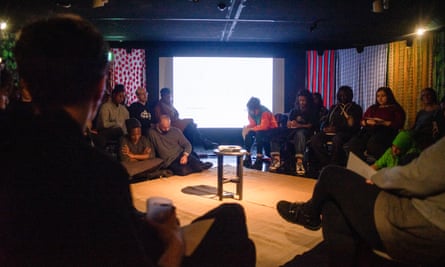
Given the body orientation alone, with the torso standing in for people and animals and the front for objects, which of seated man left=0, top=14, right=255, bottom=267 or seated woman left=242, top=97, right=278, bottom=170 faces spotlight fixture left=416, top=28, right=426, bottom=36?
the seated man

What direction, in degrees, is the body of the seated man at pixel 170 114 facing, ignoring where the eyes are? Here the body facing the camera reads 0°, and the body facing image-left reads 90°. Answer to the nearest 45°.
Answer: approximately 315°

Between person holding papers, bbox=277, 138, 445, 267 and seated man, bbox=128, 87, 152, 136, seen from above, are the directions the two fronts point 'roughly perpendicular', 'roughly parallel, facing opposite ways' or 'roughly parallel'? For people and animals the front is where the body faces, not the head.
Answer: roughly parallel, facing opposite ways

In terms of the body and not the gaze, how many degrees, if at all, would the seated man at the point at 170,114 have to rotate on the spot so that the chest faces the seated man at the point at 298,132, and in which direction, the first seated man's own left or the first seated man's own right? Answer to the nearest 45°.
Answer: approximately 45° to the first seated man's own left

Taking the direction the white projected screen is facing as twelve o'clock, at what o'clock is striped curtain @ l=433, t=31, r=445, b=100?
The striped curtain is roughly at 10 o'clock from the white projected screen.

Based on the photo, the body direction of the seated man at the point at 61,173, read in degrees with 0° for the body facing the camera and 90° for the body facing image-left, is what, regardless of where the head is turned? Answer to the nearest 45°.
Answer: approximately 225°

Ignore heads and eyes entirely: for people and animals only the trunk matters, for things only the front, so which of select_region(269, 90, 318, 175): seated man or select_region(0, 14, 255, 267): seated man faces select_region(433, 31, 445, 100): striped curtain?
select_region(0, 14, 255, 267): seated man

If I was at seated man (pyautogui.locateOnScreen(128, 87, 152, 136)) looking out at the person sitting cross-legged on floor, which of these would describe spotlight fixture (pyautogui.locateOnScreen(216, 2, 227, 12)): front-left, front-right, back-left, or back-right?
front-left

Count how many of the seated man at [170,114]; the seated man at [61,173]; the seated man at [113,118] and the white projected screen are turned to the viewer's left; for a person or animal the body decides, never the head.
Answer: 0

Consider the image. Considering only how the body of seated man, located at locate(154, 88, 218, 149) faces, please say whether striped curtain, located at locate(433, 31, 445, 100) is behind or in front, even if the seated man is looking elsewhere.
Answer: in front

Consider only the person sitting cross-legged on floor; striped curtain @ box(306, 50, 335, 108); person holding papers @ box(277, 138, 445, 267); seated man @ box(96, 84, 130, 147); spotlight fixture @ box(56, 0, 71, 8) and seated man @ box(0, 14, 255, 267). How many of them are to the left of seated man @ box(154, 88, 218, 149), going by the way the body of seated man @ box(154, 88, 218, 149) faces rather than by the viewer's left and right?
1

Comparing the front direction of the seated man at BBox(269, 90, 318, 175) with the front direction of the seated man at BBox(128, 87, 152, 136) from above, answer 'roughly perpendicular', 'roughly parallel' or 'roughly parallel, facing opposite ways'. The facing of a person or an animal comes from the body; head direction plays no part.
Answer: roughly perpendicular

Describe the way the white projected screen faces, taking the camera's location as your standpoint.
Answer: facing the viewer

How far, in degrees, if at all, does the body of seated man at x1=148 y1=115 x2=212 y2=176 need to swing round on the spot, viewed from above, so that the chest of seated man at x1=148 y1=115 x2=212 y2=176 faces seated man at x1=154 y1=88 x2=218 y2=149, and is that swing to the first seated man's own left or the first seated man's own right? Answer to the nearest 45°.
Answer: approximately 135° to the first seated man's own left

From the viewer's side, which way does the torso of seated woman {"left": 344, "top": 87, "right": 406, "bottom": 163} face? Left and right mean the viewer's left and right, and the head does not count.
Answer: facing the viewer and to the left of the viewer

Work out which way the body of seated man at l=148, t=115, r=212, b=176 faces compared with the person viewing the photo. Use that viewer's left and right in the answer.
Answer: facing the viewer and to the right of the viewer

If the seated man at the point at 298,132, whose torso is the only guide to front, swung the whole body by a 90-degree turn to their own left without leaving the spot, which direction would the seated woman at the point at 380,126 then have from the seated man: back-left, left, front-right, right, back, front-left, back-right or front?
front
